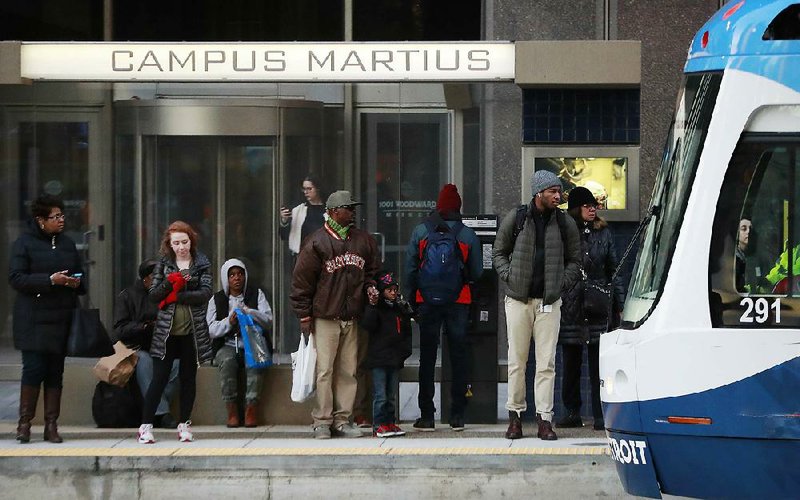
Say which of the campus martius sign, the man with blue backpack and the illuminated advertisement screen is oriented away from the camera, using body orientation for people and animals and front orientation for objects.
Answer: the man with blue backpack

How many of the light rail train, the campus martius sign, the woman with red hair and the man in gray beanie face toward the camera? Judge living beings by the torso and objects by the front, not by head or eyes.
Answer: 3

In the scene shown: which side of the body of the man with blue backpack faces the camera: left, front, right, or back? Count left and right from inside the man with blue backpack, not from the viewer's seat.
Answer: back

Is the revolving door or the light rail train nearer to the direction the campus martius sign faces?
the light rail train

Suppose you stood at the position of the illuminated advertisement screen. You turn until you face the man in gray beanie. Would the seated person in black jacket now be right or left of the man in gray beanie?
right

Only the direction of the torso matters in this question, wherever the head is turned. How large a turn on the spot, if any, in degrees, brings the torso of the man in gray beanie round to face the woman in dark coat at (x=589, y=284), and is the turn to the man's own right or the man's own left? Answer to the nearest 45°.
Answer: approximately 135° to the man's own left

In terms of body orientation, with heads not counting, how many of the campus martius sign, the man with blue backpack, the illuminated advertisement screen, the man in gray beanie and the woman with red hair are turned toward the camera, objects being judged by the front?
4

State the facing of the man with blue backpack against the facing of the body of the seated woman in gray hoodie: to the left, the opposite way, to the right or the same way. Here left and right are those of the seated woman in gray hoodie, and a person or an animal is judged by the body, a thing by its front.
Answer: the opposite way

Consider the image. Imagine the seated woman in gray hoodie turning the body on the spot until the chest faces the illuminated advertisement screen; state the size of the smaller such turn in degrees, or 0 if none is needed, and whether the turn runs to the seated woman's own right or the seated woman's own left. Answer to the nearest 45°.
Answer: approximately 90° to the seated woman's own left

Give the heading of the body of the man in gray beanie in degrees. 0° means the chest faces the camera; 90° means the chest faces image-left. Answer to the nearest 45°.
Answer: approximately 0°

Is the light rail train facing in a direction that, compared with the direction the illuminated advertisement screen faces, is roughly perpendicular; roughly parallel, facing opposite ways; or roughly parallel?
roughly perpendicular
